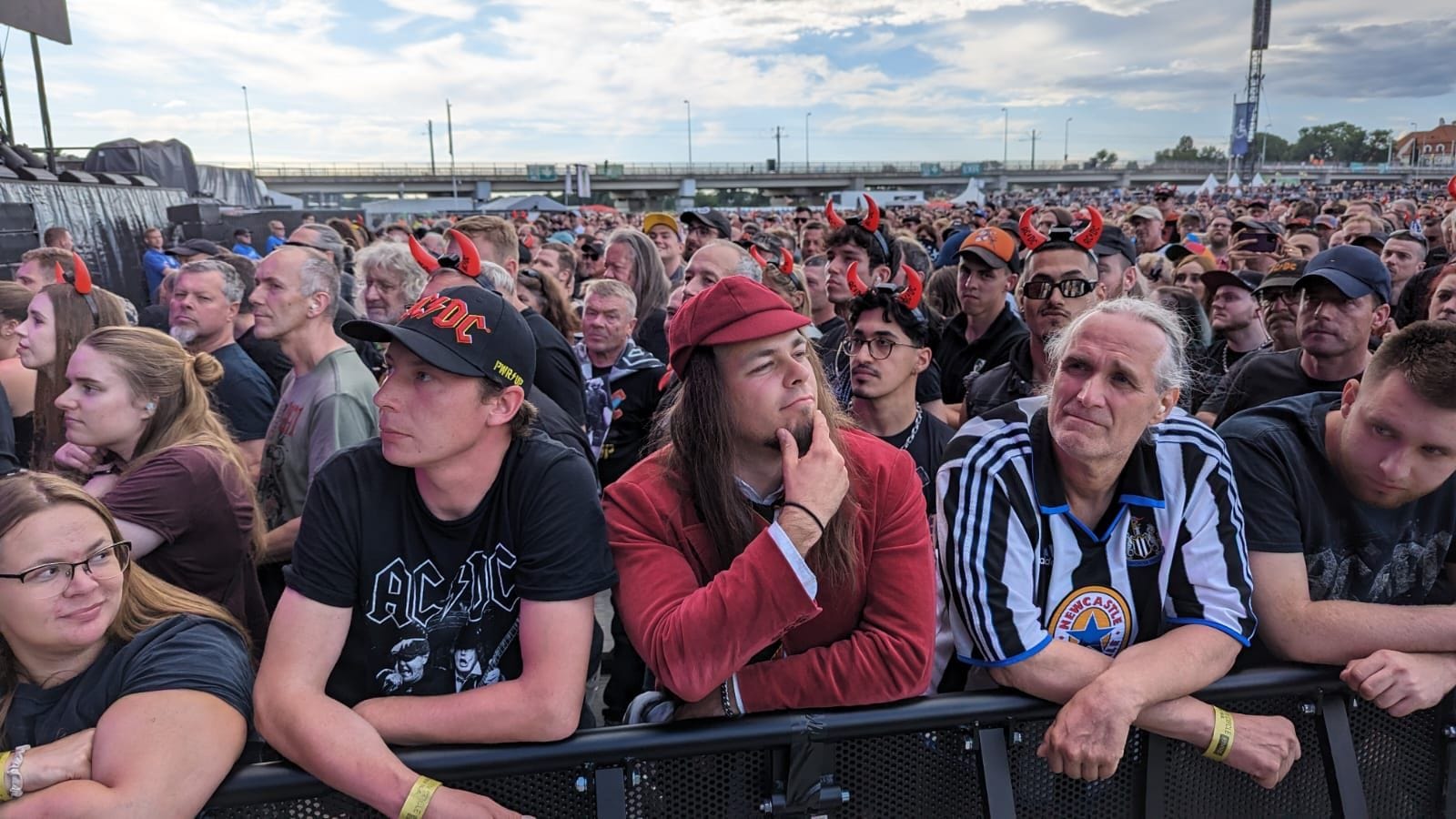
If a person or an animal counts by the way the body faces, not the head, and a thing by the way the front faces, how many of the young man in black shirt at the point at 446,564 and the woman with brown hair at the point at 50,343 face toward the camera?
1

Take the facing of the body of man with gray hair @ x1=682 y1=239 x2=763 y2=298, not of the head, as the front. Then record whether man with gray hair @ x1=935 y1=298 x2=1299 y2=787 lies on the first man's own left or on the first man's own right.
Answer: on the first man's own left

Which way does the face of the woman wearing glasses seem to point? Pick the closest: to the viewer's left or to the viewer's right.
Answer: to the viewer's right

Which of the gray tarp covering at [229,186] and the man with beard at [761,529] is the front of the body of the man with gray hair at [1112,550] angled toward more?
the man with beard

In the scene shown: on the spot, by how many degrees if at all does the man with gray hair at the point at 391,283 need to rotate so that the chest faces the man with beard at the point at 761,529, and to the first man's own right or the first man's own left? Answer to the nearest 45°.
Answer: approximately 45° to the first man's own left
